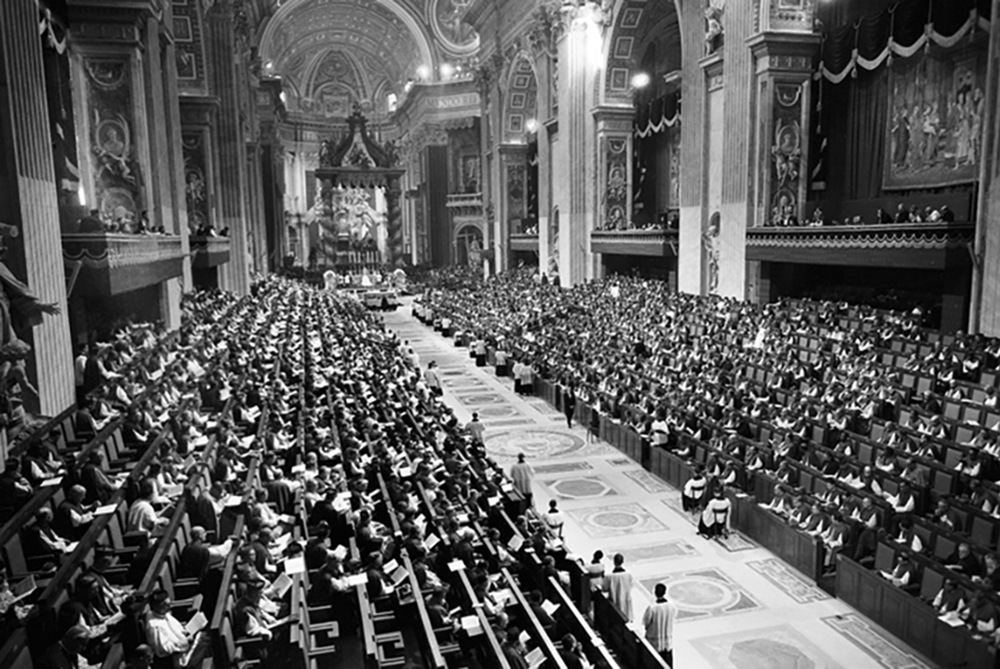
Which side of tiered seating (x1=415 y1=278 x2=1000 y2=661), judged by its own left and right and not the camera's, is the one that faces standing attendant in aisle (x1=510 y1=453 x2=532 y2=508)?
front

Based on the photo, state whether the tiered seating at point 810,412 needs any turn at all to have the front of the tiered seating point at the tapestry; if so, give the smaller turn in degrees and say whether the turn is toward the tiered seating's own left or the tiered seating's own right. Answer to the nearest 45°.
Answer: approximately 180°

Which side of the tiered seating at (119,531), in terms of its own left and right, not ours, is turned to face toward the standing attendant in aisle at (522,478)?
front

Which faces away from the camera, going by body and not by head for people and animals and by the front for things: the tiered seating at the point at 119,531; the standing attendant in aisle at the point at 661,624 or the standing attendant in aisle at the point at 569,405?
the standing attendant in aisle at the point at 661,624

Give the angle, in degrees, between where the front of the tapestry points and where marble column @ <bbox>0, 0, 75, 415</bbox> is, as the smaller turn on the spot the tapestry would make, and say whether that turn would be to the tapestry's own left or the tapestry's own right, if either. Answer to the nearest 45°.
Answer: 0° — it already faces it

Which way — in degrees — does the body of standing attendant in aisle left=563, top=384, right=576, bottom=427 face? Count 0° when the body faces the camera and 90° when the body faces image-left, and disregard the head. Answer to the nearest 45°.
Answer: approximately 45°

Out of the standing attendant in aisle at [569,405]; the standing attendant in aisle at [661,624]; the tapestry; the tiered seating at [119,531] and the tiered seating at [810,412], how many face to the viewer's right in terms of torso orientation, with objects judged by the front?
1

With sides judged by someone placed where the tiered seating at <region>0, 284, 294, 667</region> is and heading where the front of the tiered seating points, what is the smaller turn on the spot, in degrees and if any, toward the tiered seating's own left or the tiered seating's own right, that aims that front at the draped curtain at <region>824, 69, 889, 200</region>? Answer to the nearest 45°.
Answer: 0° — it already faces it

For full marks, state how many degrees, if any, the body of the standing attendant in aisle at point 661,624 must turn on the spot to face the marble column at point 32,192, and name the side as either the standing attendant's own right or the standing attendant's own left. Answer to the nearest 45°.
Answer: approximately 90° to the standing attendant's own left

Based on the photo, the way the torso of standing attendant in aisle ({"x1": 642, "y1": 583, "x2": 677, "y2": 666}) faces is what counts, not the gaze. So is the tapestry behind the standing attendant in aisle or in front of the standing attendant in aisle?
in front

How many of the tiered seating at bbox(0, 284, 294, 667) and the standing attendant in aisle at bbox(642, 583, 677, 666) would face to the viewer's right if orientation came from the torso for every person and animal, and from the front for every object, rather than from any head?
1

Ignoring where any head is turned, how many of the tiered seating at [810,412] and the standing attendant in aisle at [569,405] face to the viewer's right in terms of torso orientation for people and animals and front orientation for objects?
0

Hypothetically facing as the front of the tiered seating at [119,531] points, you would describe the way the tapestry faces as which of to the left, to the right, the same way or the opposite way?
the opposite way
